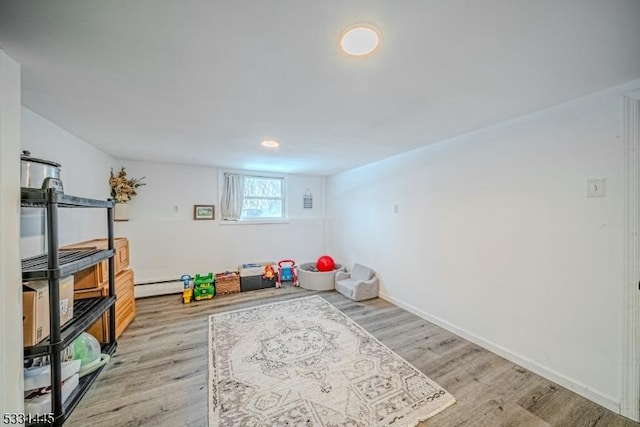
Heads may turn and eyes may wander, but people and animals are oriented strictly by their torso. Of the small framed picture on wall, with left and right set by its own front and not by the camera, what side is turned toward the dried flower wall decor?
right

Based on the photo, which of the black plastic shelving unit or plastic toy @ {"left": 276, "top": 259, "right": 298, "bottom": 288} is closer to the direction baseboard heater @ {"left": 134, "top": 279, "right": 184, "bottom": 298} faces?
the black plastic shelving unit

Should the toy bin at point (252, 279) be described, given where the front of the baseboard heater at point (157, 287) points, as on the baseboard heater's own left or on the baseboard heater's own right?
on the baseboard heater's own left

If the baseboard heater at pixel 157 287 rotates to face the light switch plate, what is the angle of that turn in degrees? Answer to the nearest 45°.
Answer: approximately 45° to its left

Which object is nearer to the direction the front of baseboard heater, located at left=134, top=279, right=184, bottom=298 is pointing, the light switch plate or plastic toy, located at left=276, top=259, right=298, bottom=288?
the light switch plate

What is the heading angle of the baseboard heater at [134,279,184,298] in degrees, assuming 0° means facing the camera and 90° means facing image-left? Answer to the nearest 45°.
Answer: approximately 0°

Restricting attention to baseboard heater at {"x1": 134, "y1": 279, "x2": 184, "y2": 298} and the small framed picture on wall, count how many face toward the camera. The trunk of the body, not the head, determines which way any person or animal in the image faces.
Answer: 2

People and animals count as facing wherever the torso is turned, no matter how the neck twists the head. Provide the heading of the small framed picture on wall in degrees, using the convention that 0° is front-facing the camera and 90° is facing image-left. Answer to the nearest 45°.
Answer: approximately 0°
